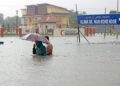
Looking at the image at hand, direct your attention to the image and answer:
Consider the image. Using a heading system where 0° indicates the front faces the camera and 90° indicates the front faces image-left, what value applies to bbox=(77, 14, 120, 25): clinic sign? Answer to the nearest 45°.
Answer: approximately 0°

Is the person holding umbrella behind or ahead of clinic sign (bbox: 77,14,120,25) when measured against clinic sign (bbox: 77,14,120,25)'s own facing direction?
ahead
